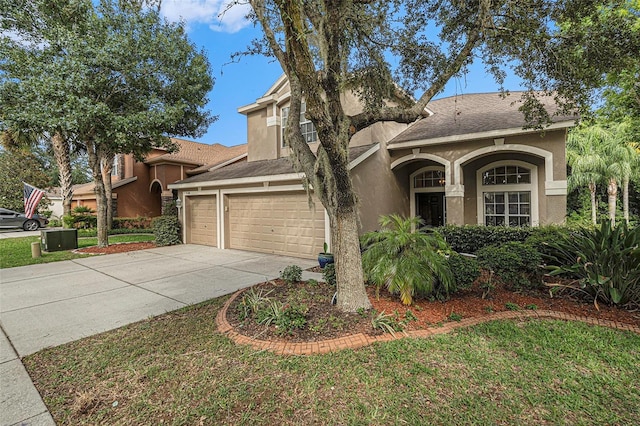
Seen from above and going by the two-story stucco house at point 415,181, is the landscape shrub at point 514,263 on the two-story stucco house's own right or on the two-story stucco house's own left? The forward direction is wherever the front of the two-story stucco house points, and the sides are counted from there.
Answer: on the two-story stucco house's own left

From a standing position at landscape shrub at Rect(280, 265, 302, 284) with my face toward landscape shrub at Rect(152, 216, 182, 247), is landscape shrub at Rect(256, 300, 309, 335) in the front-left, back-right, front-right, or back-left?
back-left

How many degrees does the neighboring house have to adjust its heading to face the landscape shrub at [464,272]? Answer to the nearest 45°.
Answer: approximately 45° to its left

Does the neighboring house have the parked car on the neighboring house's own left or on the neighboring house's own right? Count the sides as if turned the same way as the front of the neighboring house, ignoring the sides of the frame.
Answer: on the neighboring house's own right
